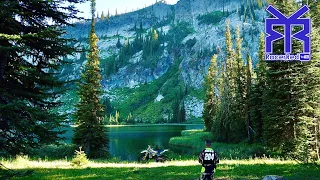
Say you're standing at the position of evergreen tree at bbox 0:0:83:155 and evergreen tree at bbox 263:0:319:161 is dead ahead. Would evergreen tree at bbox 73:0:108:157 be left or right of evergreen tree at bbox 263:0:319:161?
left

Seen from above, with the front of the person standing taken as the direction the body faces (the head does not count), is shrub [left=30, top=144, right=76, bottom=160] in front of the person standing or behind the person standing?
in front

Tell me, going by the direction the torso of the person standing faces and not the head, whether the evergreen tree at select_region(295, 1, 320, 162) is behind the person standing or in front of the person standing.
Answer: in front

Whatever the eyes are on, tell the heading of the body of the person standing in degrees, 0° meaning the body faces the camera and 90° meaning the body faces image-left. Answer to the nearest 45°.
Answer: approximately 180°
